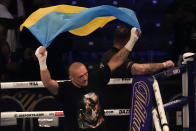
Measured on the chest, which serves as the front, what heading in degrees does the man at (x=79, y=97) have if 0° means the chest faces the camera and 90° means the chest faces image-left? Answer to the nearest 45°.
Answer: approximately 315°

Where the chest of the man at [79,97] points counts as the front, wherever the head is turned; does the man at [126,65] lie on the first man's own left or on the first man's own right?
on the first man's own left
